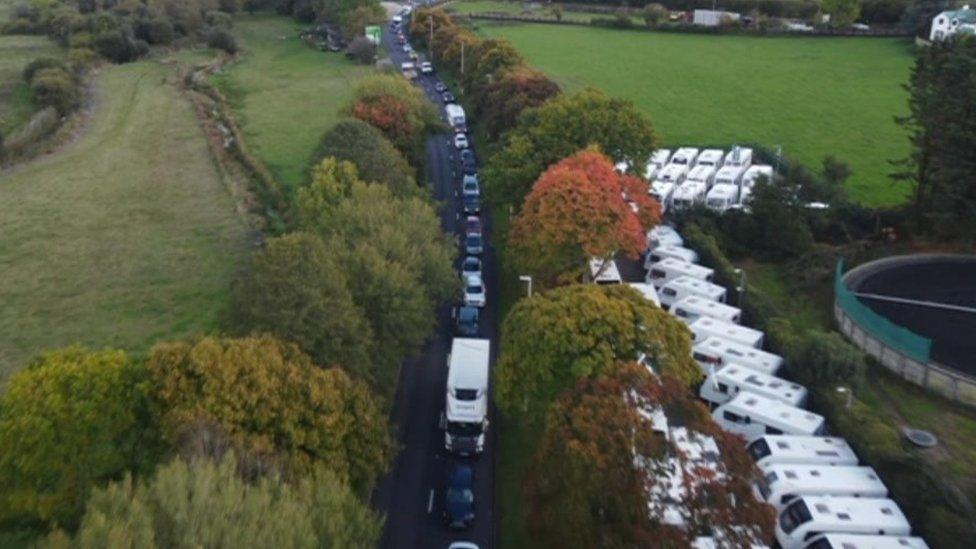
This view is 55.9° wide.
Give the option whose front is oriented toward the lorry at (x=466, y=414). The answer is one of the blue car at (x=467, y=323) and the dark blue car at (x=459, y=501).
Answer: the blue car at (x=467, y=323)

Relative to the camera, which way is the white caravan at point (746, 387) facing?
to the viewer's left

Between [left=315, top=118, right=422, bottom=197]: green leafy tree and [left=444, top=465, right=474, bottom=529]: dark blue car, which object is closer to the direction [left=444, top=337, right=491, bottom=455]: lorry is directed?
the dark blue car

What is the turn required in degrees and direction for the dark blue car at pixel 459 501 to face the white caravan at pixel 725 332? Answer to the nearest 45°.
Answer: approximately 135° to its left

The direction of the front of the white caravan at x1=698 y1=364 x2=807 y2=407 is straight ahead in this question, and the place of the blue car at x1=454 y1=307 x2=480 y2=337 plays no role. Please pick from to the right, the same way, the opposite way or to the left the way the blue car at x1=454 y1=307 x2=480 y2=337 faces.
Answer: to the left

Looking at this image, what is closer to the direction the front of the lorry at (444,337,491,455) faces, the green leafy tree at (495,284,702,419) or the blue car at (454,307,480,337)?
the green leafy tree

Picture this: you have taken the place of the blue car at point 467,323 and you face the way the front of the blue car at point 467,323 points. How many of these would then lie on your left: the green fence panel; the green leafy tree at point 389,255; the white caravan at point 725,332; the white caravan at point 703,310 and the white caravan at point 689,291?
4

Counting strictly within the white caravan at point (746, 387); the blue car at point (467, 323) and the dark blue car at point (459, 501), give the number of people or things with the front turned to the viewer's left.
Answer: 1

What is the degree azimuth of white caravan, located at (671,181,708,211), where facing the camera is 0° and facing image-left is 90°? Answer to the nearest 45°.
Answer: approximately 45°

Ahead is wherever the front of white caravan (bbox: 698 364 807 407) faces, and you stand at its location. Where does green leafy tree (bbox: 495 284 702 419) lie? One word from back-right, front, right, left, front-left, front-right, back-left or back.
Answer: front-left

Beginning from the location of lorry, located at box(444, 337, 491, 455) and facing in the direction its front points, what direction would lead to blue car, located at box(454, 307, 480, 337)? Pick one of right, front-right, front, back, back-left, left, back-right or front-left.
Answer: back

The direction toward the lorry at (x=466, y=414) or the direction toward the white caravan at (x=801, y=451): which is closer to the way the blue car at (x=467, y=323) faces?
the lorry
